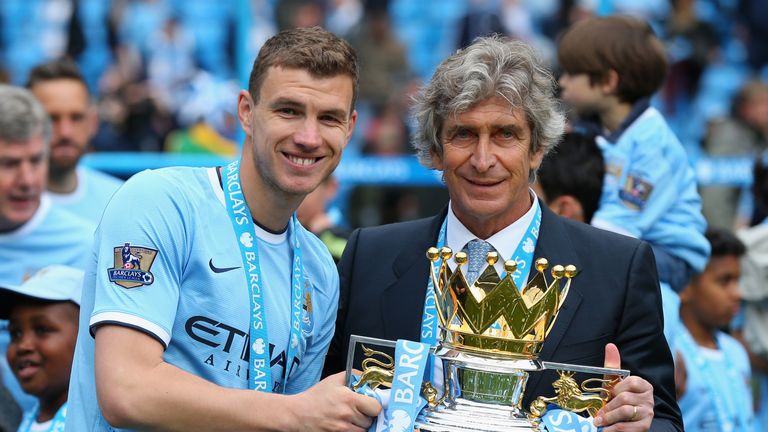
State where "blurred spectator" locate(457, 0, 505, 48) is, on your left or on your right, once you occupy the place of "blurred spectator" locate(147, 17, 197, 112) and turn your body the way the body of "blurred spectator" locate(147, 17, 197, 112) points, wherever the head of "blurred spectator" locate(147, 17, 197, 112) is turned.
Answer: on your left

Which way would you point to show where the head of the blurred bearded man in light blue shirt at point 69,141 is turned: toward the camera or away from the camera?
toward the camera

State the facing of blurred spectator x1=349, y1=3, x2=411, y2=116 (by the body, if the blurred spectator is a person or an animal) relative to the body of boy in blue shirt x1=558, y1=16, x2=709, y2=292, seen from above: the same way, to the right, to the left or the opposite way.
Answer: to the left

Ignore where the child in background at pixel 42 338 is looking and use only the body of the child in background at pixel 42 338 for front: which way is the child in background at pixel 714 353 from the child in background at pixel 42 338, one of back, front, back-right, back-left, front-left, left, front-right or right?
back-left

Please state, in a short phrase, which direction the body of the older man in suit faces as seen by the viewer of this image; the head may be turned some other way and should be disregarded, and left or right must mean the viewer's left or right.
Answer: facing the viewer

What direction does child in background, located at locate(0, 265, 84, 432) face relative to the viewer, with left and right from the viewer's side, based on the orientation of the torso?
facing the viewer and to the left of the viewer

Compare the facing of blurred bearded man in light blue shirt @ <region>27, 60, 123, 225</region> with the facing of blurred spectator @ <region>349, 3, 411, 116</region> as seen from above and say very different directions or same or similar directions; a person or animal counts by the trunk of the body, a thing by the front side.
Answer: same or similar directions

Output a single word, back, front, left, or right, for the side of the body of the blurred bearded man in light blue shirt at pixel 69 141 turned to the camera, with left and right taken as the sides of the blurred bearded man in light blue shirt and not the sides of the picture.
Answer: front

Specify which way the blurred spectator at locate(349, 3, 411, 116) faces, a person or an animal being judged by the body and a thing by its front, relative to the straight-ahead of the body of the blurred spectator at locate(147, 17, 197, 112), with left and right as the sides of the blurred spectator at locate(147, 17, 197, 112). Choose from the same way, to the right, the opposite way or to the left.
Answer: the same way

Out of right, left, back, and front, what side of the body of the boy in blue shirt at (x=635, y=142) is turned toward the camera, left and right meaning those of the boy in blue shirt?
left

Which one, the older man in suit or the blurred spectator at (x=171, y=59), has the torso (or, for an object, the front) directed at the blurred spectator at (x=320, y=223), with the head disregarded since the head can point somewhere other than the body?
the blurred spectator at (x=171, y=59)

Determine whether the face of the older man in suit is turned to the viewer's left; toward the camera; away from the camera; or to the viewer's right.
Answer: toward the camera

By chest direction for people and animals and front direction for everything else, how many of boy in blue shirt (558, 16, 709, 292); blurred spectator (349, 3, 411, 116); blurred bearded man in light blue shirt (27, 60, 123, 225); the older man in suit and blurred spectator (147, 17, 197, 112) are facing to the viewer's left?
1

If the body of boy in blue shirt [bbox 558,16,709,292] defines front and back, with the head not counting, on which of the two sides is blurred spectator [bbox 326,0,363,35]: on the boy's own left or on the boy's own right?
on the boy's own right

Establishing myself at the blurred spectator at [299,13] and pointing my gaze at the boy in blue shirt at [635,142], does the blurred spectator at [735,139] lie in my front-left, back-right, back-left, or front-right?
front-left
